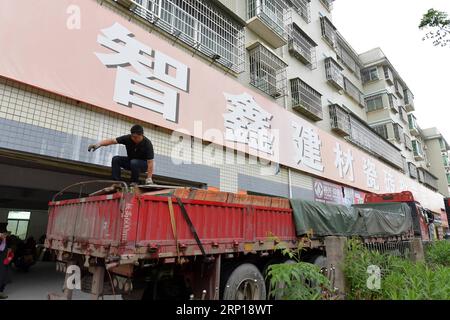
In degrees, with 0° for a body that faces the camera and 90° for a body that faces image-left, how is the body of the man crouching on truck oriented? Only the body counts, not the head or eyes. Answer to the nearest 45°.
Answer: approximately 45°

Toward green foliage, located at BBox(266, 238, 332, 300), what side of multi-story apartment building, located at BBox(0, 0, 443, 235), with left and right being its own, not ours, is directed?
front

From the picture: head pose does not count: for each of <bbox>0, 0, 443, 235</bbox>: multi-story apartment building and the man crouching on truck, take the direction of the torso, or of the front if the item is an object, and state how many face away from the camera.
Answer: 0

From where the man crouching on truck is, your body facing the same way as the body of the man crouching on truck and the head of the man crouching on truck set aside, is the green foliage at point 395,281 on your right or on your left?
on your left

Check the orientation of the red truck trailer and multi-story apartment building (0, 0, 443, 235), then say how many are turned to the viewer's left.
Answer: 0

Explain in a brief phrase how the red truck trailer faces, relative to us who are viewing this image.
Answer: facing away from the viewer and to the right of the viewer

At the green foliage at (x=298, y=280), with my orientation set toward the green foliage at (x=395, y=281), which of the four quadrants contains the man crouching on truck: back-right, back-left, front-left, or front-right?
back-left

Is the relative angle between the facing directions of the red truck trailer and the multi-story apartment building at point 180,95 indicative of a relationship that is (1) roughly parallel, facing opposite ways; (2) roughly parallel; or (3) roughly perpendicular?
roughly perpendicular

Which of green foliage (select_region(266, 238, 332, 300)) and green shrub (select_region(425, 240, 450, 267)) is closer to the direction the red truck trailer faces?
the green shrub

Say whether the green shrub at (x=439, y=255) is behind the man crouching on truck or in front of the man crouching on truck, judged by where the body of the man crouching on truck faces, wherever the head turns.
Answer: behind

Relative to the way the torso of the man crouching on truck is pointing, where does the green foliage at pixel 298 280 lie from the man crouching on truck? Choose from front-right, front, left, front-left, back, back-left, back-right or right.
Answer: left

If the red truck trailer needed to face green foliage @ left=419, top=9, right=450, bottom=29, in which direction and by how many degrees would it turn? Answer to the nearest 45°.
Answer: approximately 45° to its right

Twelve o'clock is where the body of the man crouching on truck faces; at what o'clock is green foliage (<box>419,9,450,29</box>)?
The green foliage is roughly at 8 o'clock from the man crouching on truck.

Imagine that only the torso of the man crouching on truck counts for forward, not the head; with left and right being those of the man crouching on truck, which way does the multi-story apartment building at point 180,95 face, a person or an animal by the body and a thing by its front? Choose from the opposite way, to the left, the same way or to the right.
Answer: to the left
